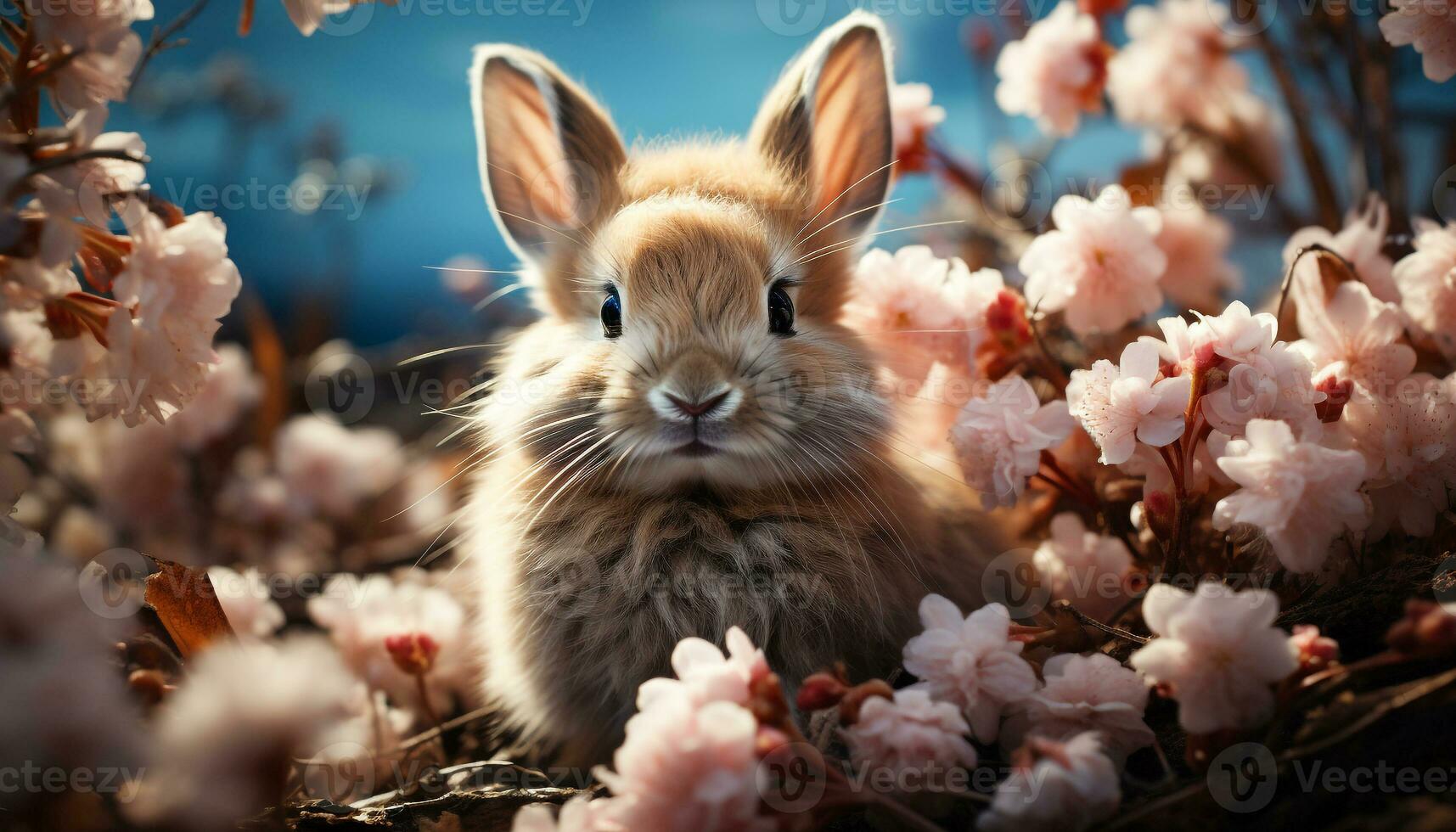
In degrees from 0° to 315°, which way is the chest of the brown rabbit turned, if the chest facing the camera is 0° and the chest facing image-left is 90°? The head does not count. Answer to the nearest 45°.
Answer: approximately 0°

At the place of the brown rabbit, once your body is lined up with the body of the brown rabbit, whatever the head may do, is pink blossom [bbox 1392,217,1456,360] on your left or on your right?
on your left

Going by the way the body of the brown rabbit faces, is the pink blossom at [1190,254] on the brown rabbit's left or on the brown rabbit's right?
on the brown rabbit's left
